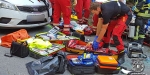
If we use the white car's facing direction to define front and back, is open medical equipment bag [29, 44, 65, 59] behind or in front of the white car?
in front

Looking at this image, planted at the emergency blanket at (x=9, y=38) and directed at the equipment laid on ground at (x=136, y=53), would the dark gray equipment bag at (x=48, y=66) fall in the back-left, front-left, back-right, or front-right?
front-right

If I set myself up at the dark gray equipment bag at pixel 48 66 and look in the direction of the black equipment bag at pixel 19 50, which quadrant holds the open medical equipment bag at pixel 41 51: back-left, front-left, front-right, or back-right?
front-right

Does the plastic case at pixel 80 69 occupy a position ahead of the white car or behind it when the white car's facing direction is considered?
ahead

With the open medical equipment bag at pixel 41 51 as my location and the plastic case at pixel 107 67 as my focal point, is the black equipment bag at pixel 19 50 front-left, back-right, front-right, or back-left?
back-right
